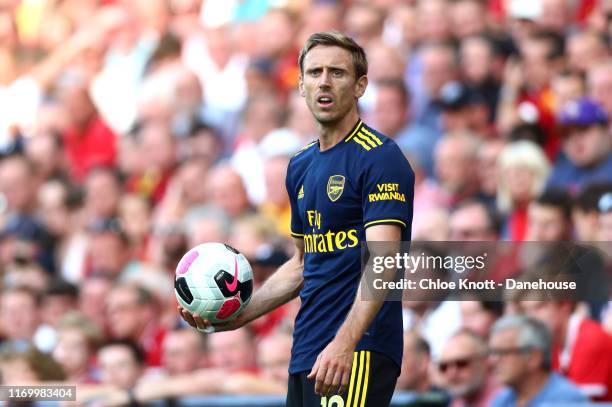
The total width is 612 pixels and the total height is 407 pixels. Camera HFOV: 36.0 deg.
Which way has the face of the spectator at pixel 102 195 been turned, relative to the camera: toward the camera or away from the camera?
toward the camera

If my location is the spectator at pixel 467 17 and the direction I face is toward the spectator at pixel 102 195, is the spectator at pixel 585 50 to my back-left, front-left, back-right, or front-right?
back-left

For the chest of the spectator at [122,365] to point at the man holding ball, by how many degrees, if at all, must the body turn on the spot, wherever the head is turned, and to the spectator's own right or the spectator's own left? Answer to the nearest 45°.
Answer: approximately 45° to the spectator's own left

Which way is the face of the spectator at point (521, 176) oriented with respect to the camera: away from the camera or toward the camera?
toward the camera

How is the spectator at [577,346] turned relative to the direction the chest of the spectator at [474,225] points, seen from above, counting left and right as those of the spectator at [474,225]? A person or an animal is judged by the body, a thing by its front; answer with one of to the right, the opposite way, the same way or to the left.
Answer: the same way

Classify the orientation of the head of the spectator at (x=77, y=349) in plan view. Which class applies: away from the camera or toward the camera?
toward the camera

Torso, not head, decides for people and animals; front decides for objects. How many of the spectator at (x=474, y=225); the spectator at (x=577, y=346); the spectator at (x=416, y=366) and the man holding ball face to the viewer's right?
0

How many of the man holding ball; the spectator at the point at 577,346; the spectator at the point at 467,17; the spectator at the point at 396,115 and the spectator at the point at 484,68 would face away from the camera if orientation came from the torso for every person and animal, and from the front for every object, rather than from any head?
0

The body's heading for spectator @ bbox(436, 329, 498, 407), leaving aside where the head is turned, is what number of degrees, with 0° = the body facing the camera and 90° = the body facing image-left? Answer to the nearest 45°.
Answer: approximately 45°

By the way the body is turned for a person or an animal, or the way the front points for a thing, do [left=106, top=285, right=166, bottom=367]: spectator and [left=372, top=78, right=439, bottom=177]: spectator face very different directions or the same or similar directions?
same or similar directions

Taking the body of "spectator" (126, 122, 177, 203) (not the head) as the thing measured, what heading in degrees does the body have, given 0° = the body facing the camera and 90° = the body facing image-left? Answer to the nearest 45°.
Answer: approximately 45°

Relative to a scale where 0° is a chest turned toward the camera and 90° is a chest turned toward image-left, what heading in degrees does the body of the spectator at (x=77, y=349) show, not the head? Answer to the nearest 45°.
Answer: approximately 45°

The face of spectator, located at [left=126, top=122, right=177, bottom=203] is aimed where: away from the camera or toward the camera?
toward the camera

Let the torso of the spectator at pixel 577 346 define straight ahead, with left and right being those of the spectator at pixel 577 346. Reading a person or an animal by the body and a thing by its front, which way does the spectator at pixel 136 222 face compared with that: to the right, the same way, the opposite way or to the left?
the same way

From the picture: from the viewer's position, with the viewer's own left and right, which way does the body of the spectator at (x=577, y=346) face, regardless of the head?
facing the viewer and to the left of the viewer

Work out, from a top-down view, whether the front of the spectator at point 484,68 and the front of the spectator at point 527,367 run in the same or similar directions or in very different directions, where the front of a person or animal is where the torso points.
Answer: same or similar directions

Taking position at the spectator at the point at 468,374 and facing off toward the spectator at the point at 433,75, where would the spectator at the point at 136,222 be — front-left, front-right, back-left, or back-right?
front-left

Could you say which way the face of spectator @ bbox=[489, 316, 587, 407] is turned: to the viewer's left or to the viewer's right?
to the viewer's left

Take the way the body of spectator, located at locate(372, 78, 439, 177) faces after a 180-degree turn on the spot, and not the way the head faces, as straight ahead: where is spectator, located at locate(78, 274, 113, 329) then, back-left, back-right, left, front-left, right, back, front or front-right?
back-left
